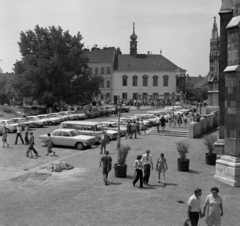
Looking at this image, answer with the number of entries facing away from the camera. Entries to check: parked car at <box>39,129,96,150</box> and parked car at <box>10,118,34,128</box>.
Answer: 0

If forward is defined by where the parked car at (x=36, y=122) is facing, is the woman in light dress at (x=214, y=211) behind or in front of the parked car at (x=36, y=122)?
in front

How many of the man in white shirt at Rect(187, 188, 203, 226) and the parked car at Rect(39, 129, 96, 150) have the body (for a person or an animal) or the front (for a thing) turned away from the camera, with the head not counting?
0

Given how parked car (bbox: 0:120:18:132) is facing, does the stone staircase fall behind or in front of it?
in front

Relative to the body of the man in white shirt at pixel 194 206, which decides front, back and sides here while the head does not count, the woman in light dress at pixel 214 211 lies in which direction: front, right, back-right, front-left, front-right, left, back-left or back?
front-left

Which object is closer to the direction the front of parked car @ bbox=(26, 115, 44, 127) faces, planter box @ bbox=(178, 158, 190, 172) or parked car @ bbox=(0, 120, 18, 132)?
the planter box

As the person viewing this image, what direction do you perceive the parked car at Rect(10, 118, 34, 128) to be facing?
facing the viewer and to the right of the viewer
